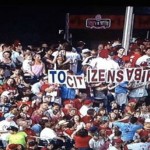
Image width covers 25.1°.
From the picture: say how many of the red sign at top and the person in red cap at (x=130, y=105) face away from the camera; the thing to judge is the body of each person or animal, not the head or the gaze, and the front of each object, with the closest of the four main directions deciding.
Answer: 0

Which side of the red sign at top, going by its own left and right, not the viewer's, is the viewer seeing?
front

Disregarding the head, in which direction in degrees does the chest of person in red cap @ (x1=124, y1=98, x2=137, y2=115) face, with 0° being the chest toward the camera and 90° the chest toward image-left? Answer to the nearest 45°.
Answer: approximately 315°
